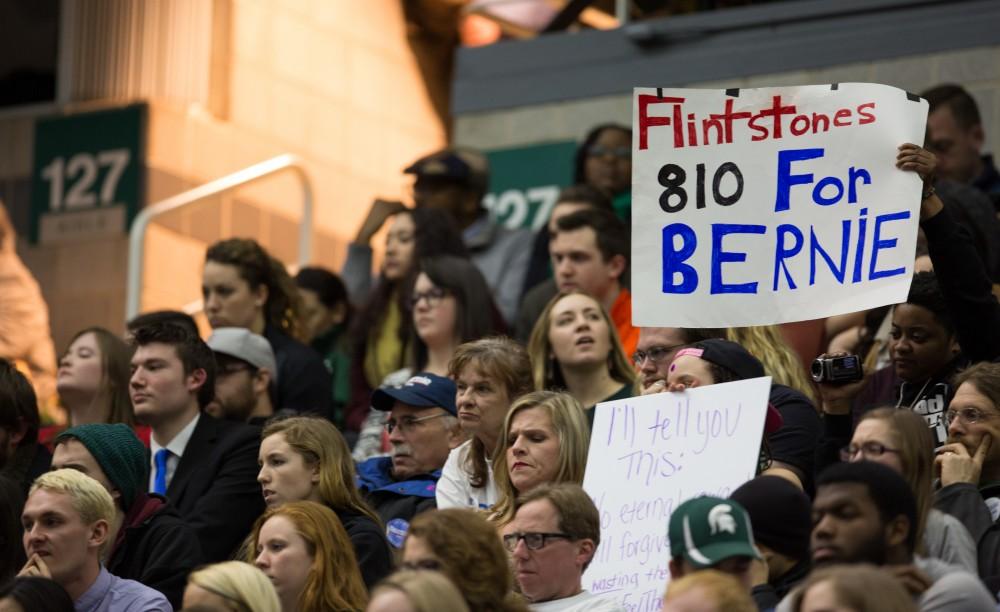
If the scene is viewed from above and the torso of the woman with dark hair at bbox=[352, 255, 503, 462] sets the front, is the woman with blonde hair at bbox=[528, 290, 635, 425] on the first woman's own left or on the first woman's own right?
on the first woman's own left

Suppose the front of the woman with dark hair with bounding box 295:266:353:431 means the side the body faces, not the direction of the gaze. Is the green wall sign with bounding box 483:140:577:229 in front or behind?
behind

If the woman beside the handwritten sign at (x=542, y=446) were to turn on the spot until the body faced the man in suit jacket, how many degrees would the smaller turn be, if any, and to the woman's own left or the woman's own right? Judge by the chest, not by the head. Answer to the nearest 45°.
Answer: approximately 90° to the woman's own right

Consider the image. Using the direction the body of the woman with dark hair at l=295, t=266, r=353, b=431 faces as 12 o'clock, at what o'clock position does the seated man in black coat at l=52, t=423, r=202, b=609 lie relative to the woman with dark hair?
The seated man in black coat is roughly at 11 o'clock from the woman with dark hair.

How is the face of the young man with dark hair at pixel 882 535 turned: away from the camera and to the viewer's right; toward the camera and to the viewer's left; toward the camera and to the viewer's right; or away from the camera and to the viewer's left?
toward the camera and to the viewer's left

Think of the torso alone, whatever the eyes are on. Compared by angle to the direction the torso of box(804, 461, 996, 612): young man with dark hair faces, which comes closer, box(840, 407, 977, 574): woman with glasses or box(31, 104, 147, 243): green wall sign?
the green wall sign

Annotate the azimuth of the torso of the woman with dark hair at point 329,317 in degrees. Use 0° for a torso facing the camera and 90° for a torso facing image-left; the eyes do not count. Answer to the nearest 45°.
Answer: approximately 45°
